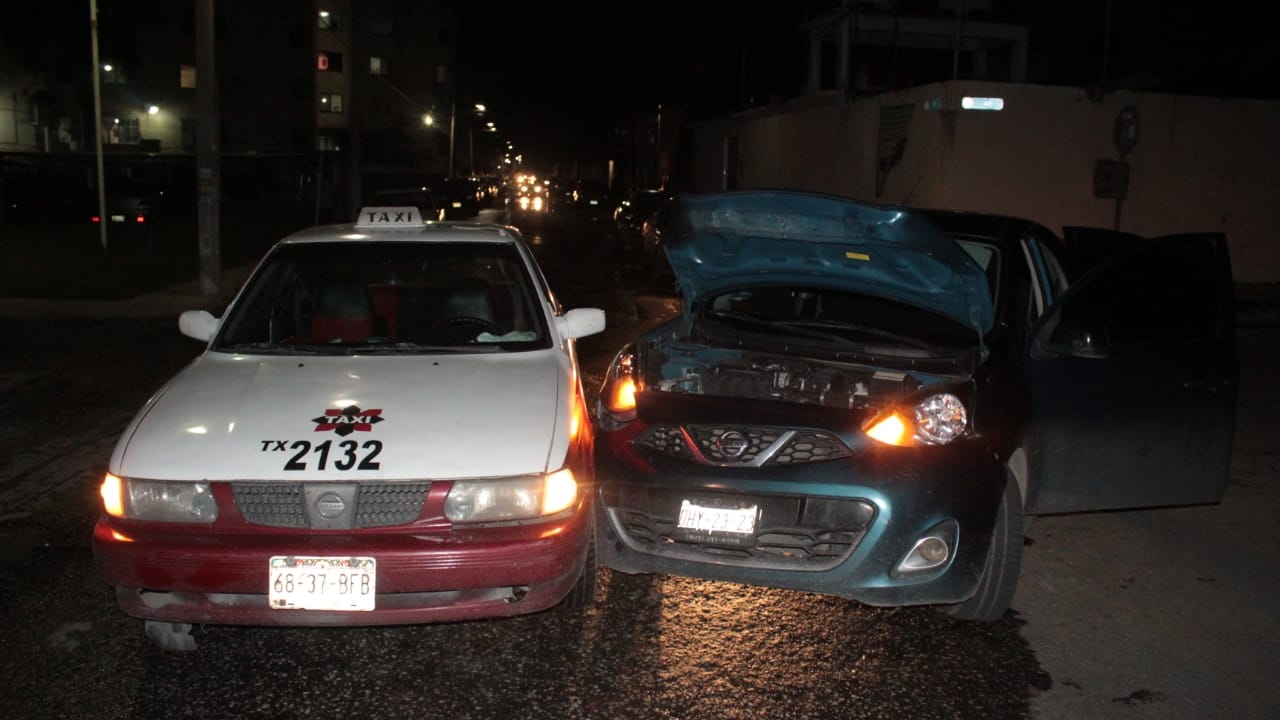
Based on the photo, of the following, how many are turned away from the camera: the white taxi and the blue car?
0

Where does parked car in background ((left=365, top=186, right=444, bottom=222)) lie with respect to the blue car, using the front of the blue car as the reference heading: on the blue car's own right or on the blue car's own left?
on the blue car's own right

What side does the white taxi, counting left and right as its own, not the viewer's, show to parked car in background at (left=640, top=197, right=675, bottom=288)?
back

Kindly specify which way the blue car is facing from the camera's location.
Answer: facing the viewer and to the left of the viewer

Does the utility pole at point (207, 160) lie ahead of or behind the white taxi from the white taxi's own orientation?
behind

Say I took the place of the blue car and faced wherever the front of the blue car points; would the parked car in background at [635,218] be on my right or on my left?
on my right

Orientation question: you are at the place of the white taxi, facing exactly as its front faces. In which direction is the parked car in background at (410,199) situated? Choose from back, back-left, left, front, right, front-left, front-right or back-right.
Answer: back

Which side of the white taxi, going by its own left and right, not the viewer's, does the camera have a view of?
front

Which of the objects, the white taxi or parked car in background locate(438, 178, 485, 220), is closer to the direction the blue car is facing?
the white taxi

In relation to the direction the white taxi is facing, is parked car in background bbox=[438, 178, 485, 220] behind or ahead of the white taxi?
behind

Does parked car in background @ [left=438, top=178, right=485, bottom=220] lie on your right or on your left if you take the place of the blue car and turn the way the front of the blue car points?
on your right
